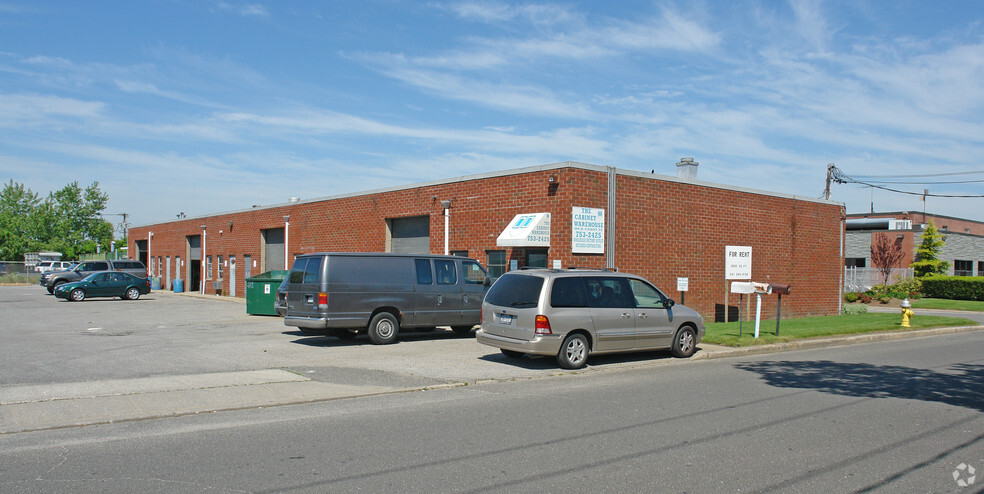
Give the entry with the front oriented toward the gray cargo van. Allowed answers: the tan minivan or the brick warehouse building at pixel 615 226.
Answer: the brick warehouse building

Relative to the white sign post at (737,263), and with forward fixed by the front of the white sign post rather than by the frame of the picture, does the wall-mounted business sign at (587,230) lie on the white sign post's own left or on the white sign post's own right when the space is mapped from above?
on the white sign post's own right

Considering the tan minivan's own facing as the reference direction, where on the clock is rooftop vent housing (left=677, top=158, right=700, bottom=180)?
The rooftop vent housing is roughly at 11 o'clock from the tan minivan.

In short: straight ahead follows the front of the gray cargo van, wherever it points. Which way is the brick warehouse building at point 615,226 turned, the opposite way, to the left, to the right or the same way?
the opposite way

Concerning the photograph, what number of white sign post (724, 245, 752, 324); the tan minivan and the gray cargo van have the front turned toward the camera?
1

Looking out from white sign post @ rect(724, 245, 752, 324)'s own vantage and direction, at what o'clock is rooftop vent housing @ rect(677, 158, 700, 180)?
The rooftop vent housing is roughly at 5 o'clock from the white sign post.

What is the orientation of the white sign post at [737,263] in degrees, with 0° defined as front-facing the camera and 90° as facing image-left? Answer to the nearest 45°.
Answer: approximately 0°

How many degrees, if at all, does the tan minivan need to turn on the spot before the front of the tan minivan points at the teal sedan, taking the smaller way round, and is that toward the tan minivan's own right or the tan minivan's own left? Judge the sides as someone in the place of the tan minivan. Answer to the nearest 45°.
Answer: approximately 90° to the tan minivan's own left

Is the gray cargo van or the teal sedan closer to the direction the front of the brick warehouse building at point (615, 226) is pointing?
the gray cargo van

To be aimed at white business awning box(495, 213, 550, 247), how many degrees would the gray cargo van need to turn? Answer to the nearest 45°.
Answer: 0° — it already faces it

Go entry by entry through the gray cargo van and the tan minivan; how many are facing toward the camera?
0

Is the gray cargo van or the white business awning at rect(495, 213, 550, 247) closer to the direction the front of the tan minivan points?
the white business awning

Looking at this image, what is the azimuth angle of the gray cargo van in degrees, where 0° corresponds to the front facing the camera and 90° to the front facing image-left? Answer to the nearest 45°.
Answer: approximately 225°
